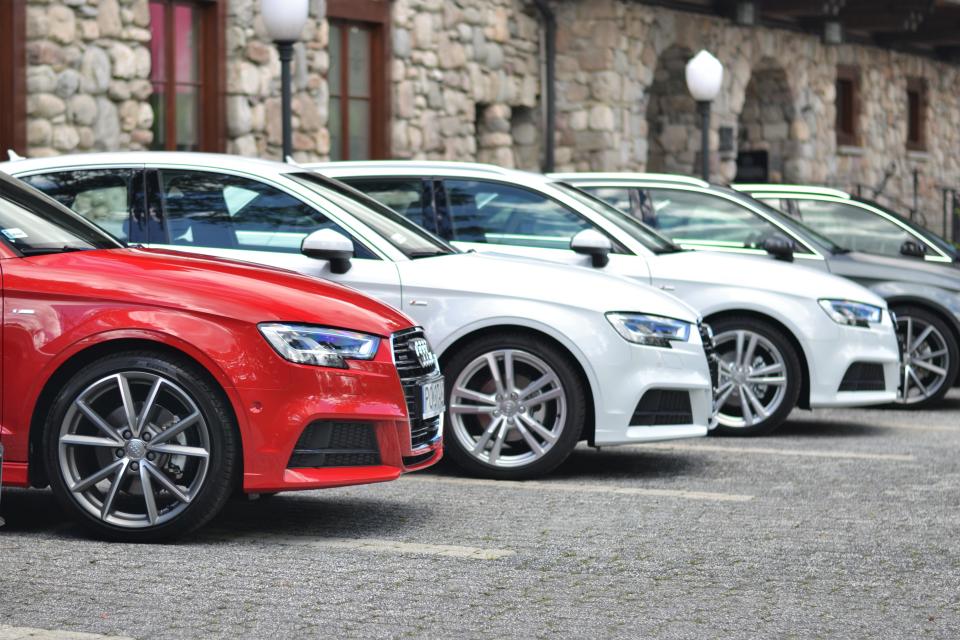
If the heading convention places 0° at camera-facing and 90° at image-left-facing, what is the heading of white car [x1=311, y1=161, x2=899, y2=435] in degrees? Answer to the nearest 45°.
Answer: approximately 270°

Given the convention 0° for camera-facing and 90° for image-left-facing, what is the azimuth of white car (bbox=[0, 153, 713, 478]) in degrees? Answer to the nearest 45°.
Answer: approximately 270°

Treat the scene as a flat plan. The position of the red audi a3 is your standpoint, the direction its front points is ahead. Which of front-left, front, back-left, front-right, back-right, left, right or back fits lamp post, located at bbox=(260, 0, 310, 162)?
left

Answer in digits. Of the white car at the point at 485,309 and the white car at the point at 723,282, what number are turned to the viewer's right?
2

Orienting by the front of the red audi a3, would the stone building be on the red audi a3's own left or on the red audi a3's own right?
on the red audi a3's own left

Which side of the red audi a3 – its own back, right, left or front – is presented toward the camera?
right

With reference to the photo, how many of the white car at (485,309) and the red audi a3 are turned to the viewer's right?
2

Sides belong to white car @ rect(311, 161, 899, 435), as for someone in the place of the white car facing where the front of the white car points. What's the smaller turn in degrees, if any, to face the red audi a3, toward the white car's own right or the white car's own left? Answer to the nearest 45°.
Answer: approximately 135° to the white car's own right

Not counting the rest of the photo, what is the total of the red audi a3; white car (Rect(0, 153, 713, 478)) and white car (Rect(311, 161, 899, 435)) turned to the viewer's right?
3

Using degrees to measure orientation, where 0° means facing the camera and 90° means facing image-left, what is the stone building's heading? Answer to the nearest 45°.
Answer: approximately 315°

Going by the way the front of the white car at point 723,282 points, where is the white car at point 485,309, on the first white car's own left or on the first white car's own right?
on the first white car's own right

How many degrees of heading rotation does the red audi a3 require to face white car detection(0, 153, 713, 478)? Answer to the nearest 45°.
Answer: approximately 45° to its left

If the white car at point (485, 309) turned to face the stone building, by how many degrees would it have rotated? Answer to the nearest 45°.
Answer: approximately 90° to its left

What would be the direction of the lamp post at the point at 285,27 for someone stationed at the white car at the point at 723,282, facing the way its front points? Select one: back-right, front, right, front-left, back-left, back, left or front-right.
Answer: back-left

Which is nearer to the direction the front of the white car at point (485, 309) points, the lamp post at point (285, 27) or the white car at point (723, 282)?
the white car
